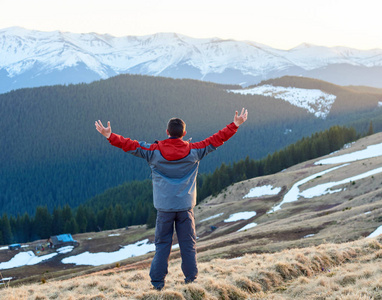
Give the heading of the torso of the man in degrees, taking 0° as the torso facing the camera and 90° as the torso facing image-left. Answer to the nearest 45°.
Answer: approximately 180°

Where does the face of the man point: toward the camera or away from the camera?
away from the camera
